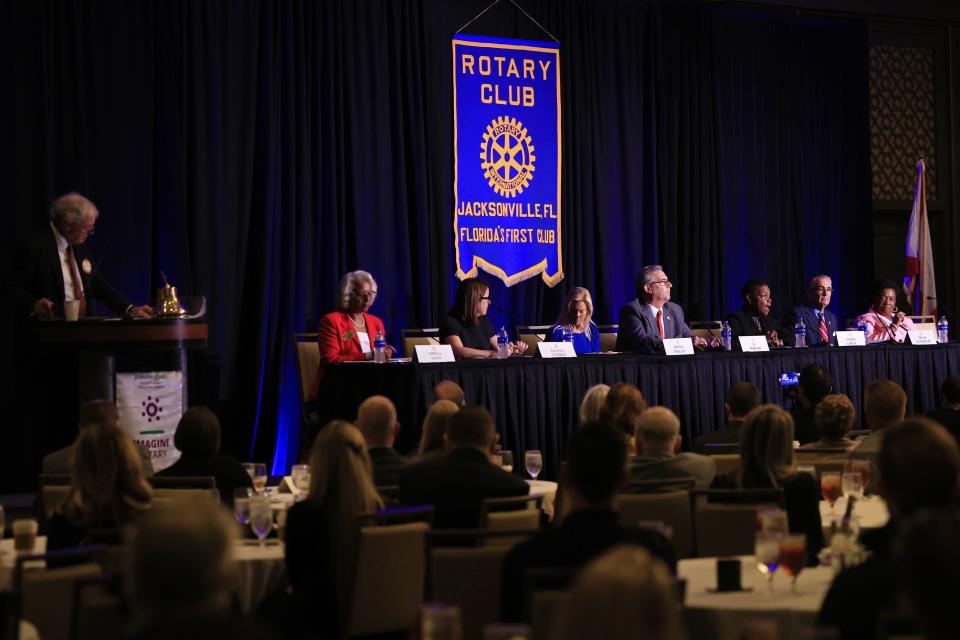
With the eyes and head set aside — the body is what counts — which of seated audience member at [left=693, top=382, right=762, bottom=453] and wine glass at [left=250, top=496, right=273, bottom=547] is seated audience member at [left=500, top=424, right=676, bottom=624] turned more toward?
the seated audience member

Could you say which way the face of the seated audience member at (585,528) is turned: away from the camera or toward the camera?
away from the camera

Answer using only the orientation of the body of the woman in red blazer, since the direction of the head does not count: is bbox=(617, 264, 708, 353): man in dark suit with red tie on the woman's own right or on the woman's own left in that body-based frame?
on the woman's own left

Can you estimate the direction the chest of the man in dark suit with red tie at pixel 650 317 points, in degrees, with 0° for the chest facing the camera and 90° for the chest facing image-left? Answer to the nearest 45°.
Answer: approximately 315°

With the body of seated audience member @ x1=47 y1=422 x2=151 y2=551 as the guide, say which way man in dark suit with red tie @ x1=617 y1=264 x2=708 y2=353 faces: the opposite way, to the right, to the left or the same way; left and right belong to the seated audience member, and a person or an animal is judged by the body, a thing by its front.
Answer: the opposite way

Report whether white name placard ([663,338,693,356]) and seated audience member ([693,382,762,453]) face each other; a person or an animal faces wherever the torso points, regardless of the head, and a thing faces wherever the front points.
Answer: yes

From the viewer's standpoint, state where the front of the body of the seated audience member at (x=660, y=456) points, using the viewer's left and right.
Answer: facing away from the viewer

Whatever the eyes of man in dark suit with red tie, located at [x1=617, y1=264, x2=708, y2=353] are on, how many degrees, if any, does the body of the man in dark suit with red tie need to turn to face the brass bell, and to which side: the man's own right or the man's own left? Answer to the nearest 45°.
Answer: approximately 90° to the man's own right

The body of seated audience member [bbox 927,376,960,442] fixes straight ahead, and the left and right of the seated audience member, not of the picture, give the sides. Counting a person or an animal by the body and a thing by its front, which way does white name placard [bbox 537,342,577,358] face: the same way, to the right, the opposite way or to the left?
the opposite way

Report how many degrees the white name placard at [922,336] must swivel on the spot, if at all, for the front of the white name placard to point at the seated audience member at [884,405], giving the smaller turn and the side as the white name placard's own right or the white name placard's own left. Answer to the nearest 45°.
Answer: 0° — it already faces them

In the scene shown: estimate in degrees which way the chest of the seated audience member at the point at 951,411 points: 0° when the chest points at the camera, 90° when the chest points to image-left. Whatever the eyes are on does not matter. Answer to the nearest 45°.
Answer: approximately 180°

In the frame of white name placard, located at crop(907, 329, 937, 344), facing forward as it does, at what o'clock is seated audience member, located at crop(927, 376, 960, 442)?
The seated audience member is roughly at 12 o'clock from the white name placard.

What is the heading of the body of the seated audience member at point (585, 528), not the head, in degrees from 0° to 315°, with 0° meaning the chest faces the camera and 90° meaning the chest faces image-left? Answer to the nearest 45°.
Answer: approximately 180°

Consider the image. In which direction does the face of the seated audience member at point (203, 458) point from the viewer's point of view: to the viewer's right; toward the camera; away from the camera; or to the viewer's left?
away from the camera

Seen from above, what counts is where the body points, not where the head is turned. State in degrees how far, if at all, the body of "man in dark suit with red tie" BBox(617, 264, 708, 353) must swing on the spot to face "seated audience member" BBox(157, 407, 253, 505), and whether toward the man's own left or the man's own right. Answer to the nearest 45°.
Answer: approximately 45° to the man's own right

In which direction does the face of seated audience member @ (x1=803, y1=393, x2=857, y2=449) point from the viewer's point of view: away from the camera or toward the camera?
away from the camera
